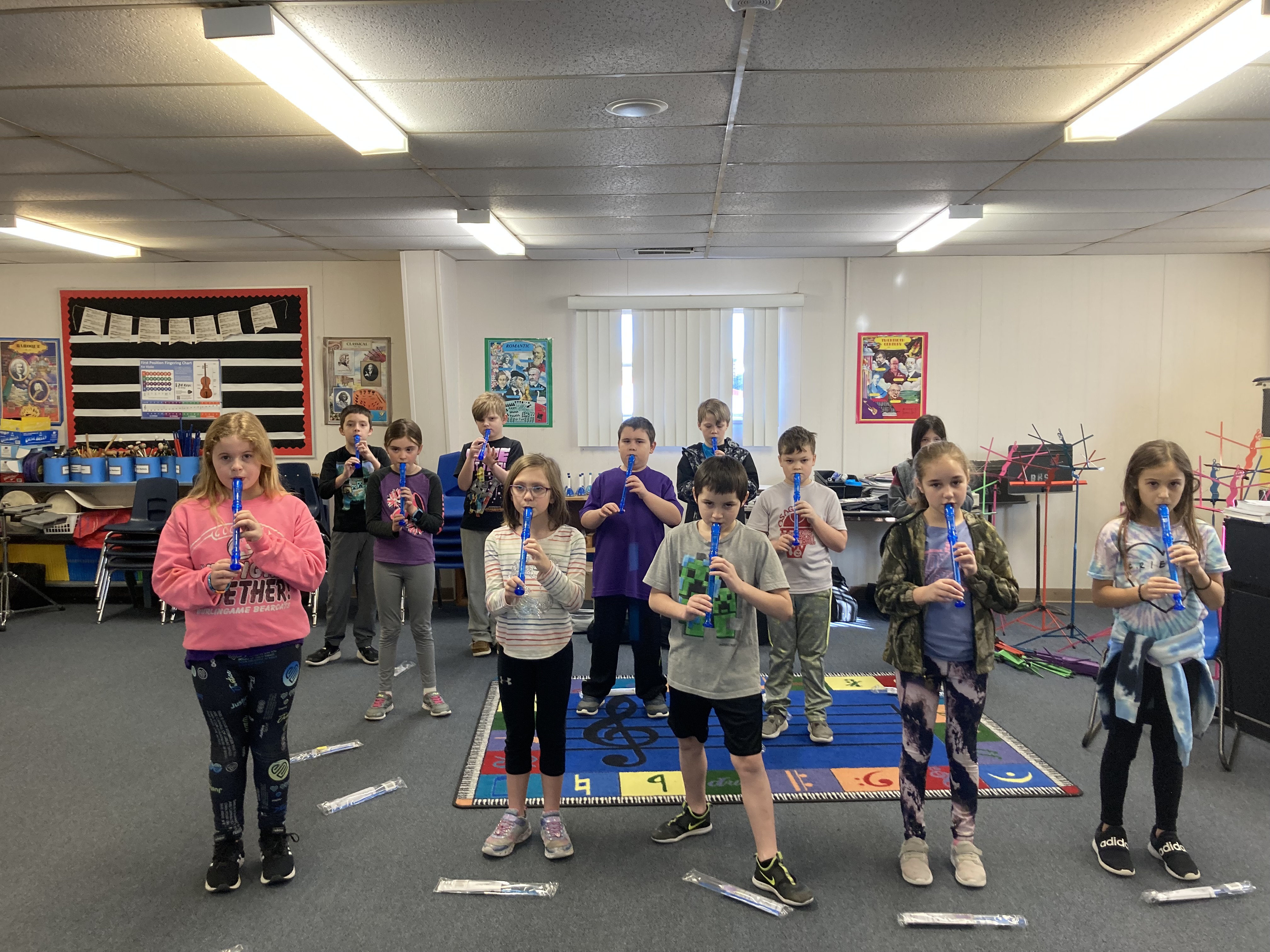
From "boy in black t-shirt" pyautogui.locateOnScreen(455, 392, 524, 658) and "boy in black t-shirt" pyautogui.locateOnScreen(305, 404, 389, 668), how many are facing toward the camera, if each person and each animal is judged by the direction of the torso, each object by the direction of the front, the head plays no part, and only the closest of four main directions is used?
2

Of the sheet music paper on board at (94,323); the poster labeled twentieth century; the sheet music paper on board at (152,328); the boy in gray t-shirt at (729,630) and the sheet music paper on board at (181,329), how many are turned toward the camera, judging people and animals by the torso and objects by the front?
5

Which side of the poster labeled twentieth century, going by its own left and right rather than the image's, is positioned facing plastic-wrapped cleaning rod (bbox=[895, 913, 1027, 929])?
front

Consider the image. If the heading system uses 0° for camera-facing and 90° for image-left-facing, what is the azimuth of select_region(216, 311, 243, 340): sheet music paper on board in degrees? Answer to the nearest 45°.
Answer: approximately 0°

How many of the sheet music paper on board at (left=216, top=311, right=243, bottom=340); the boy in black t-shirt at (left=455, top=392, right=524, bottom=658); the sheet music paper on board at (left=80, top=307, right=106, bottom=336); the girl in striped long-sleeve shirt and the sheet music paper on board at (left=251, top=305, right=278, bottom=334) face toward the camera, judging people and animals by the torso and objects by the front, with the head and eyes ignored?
5

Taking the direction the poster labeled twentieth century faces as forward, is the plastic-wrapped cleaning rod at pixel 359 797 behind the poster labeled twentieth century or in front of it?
in front

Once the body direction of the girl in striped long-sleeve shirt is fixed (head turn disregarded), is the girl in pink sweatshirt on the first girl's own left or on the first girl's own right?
on the first girl's own right

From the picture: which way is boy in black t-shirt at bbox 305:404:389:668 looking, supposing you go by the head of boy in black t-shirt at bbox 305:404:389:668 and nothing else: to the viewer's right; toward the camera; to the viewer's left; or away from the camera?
toward the camera

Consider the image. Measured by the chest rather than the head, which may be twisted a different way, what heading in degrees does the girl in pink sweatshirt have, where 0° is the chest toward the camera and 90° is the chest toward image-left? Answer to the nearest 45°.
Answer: approximately 0°

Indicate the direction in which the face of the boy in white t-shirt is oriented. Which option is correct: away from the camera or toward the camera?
toward the camera

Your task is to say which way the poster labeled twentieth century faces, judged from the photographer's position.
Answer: facing the viewer

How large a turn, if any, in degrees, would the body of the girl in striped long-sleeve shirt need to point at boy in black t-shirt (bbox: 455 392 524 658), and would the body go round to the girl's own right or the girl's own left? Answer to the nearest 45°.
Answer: approximately 180°

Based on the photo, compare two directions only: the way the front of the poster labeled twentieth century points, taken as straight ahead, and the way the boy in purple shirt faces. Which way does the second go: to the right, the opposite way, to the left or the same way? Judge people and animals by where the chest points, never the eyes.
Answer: the same way

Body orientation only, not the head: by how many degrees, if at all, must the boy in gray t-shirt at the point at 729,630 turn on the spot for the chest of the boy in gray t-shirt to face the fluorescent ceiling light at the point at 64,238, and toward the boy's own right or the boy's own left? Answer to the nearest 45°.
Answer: approximately 135° to the boy's own right

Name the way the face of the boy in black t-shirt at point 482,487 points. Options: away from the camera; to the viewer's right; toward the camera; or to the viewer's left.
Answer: toward the camera

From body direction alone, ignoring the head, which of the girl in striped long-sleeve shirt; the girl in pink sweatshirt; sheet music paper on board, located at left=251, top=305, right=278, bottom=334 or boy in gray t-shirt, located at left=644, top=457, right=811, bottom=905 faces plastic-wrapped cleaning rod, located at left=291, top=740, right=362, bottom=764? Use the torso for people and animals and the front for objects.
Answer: the sheet music paper on board

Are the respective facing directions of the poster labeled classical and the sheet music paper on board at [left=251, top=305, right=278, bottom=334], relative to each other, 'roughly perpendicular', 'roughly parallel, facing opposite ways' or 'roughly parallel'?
roughly parallel

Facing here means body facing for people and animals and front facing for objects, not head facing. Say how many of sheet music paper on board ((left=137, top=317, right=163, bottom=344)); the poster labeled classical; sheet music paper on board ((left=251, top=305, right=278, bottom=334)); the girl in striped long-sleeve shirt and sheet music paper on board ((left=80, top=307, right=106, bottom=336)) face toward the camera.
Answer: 5

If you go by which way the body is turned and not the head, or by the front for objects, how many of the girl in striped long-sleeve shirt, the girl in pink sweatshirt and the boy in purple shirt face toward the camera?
3

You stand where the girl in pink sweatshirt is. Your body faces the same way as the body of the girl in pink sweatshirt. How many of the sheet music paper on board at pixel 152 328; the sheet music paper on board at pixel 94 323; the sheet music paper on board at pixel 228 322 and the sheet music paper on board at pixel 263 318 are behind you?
4

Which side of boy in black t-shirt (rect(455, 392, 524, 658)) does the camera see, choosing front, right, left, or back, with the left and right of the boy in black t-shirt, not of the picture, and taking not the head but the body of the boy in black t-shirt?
front

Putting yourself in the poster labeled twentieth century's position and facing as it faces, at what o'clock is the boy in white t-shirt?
The boy in white t-shirt is roughly at 12 o'clock from the poster labeled twentieth century.
